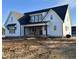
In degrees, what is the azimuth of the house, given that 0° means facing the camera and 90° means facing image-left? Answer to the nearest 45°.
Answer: approximately 45°
